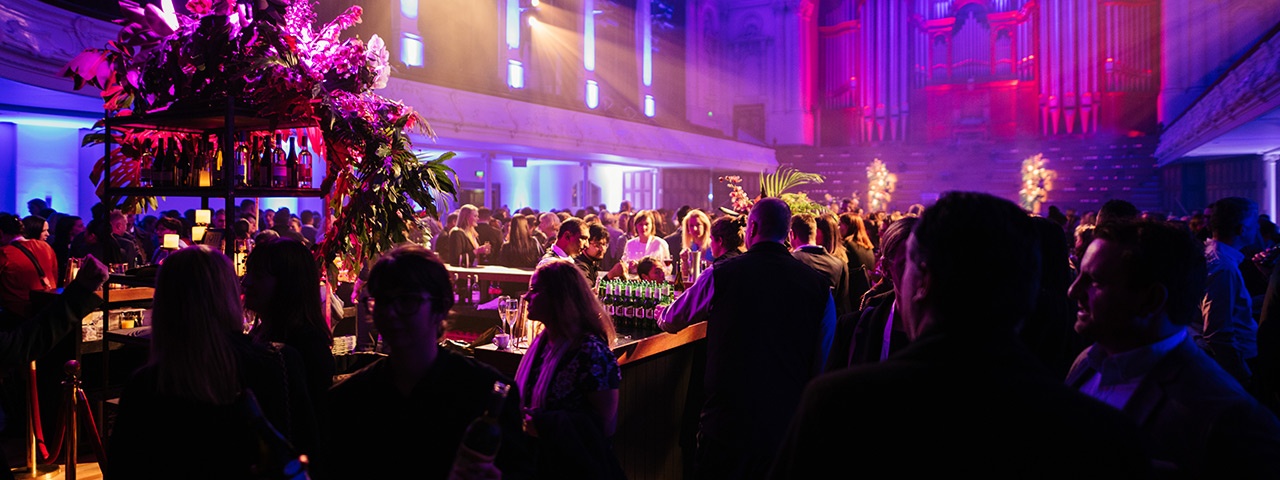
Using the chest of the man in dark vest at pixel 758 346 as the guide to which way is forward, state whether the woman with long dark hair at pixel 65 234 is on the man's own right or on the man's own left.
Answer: on the man's own left

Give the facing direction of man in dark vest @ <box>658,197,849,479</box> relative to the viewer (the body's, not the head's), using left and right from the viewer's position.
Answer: facing away from the viewer

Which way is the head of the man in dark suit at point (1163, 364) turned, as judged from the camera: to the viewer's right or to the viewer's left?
to the viewer's left

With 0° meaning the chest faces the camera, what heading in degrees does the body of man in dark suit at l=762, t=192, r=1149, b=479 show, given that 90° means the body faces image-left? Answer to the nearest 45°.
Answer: approximately 135°

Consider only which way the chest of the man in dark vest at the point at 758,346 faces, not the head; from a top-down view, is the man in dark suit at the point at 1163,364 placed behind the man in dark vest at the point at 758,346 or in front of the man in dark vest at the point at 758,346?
behind

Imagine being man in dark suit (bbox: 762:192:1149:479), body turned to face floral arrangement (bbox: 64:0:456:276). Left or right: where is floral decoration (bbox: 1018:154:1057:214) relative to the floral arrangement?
right

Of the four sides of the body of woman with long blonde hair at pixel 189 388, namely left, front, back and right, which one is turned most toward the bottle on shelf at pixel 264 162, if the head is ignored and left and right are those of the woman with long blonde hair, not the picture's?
front

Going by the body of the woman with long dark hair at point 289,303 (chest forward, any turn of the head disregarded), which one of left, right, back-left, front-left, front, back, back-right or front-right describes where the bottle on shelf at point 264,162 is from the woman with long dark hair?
right

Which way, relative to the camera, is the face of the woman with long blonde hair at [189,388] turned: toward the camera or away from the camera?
away from the camera

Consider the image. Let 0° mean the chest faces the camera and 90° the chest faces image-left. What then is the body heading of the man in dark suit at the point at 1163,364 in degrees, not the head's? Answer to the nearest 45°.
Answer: approximately 90°
